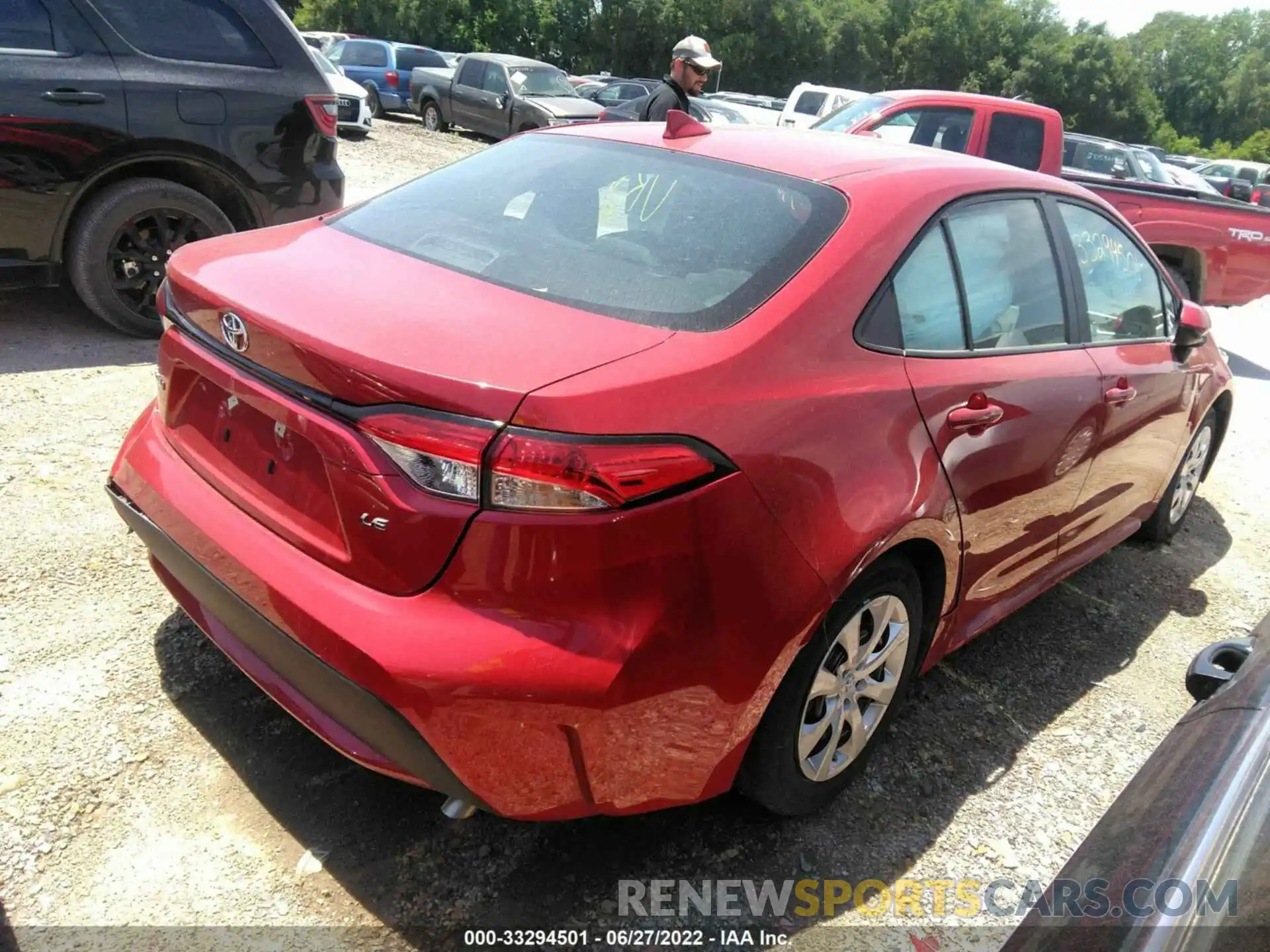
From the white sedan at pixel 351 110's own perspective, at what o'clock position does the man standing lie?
The man standing is roughly at 1 o'clock from the white sedan.

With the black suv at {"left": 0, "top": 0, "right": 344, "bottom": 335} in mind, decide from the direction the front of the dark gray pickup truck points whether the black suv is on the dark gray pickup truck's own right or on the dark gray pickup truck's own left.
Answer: on the dark gray pickup truck's own right

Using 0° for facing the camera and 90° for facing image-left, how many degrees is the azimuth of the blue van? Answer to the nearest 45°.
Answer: approximately 135°

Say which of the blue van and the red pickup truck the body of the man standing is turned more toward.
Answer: the red pickup truck

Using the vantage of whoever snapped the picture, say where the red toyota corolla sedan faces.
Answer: facing away from the viewer and to the right of the viewer

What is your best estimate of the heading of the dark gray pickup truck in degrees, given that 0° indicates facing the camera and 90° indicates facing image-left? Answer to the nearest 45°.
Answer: approximately 315°

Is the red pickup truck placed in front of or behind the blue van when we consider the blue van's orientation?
behind
